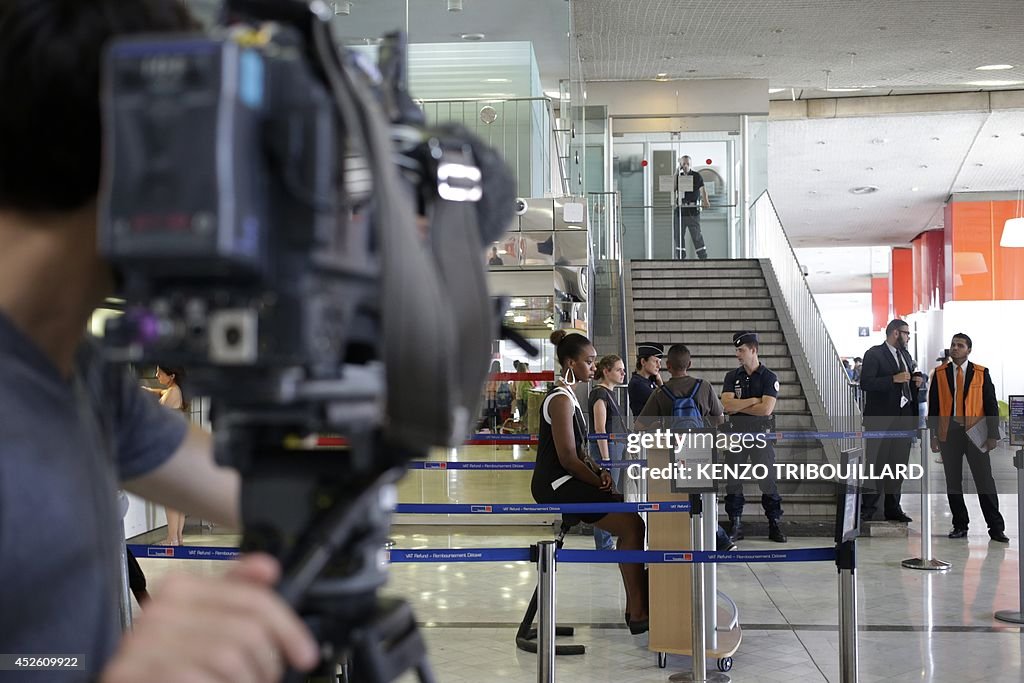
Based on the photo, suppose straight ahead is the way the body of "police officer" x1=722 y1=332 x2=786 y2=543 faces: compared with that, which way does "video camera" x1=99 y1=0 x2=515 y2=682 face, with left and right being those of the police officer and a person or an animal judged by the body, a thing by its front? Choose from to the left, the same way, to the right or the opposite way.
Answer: the opposite way

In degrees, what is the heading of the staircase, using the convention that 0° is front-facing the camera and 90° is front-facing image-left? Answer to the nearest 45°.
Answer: approximately 0°

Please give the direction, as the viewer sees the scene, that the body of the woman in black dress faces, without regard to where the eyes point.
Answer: to the viewer's right

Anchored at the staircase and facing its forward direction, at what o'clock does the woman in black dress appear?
The woman in black dress is roughly at 12 o'clock from the staircase.

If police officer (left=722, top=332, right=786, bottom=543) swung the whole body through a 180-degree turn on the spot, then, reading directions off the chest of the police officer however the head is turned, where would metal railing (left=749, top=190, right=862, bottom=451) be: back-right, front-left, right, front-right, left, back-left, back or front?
front

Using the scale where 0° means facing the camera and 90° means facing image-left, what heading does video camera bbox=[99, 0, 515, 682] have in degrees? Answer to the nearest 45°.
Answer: approximately 225°

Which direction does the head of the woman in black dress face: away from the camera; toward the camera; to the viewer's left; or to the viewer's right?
to the viewer's right
